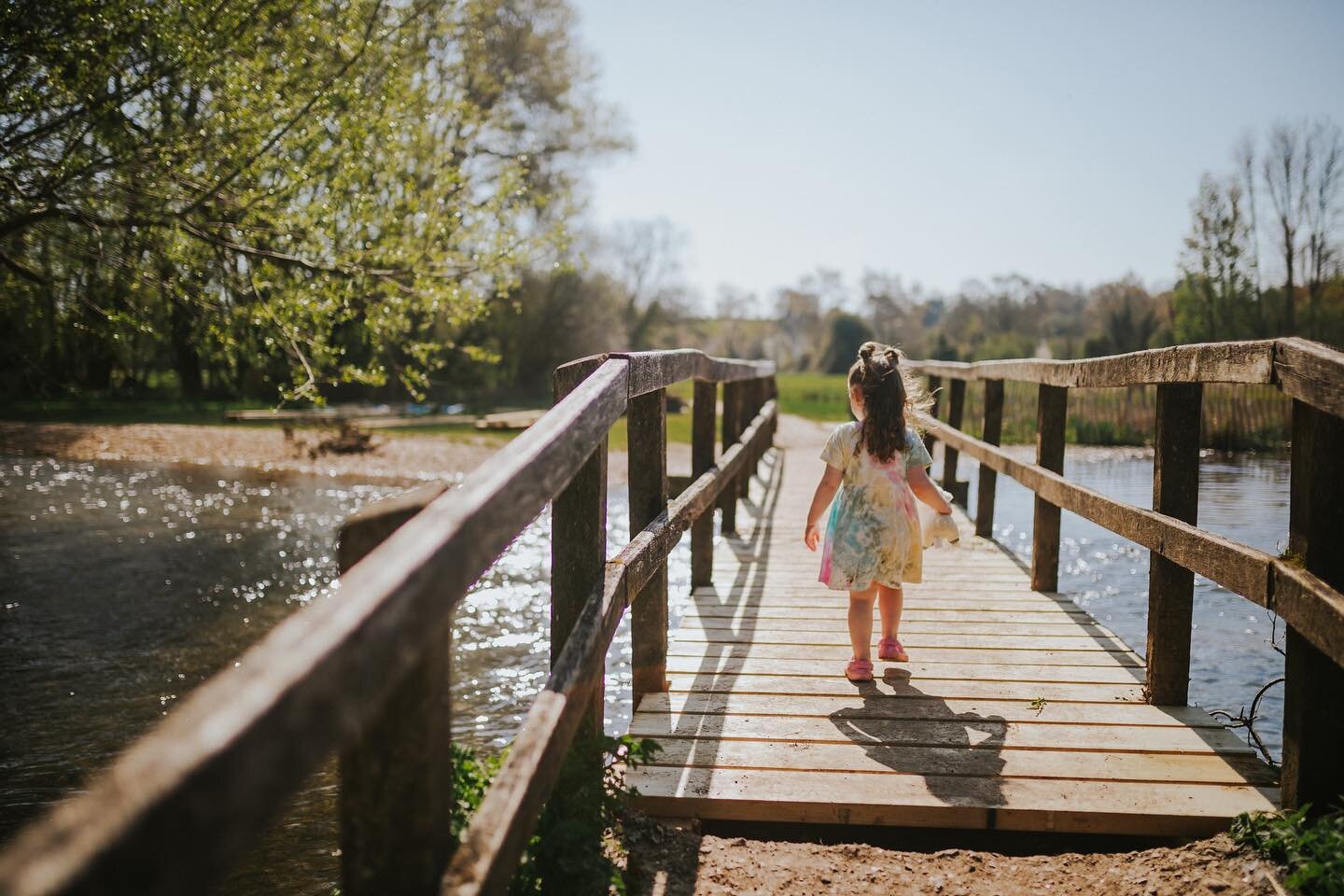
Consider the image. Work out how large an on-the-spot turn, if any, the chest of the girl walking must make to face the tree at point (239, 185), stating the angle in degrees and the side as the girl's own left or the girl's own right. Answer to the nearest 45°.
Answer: approximately 45° to the girl's own left

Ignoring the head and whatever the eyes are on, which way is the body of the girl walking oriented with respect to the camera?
away from the camera
